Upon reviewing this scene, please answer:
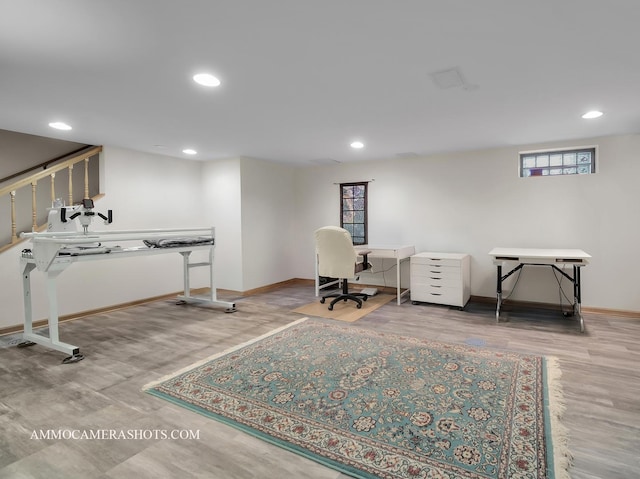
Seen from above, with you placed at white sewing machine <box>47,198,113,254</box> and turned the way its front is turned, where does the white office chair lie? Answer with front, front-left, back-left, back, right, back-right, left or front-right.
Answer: front-left

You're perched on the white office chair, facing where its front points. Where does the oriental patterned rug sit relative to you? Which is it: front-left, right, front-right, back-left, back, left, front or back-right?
back-right

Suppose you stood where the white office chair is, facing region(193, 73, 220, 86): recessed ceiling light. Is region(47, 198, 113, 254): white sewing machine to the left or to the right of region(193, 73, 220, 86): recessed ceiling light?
right

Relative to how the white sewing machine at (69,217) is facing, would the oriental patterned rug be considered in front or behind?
in front

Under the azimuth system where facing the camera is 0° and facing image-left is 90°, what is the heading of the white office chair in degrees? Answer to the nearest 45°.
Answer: approximately 225°

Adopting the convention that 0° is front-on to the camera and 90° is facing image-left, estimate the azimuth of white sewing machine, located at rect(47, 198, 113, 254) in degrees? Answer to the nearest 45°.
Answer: approximately 315°
